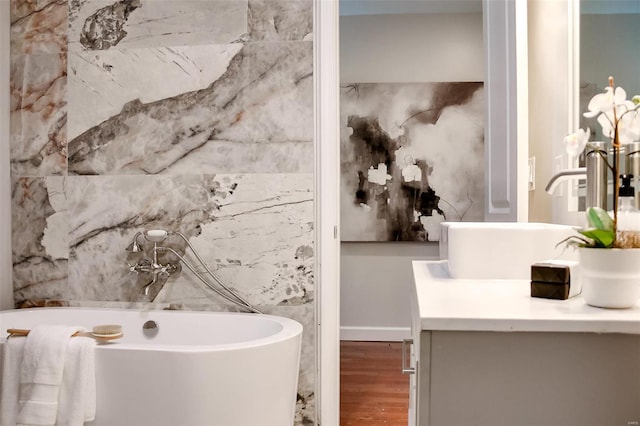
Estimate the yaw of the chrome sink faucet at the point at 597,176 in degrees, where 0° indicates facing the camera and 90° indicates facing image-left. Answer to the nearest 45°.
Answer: approximately 90°

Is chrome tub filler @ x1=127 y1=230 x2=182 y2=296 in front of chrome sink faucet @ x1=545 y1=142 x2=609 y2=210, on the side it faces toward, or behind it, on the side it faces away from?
in front
